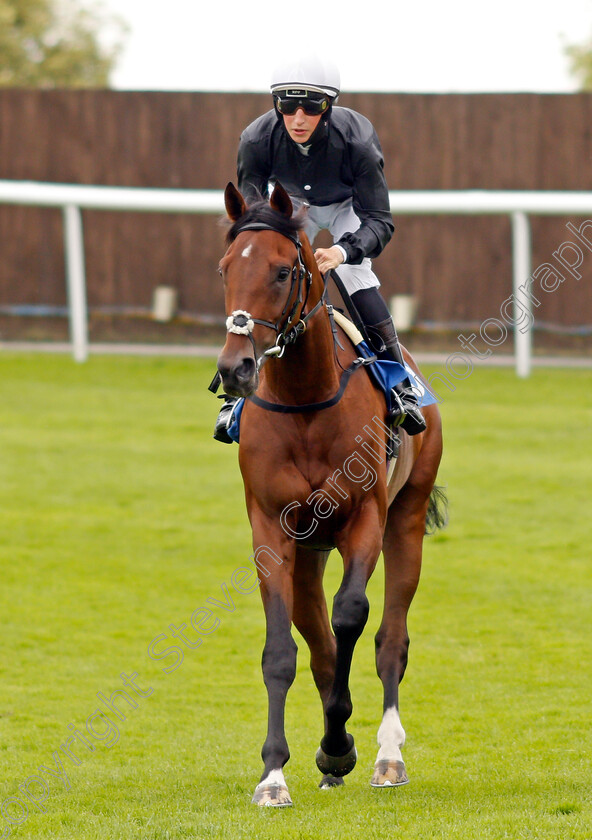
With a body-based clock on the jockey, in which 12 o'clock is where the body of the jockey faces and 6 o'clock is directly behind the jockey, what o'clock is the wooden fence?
The wooden fence is roughly at 6 o'clock from the jockey.

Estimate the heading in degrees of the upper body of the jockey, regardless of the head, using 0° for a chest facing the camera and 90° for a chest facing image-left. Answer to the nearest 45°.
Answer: approximately 0°

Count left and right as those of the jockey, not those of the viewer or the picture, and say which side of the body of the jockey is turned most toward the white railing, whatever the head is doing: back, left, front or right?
back
